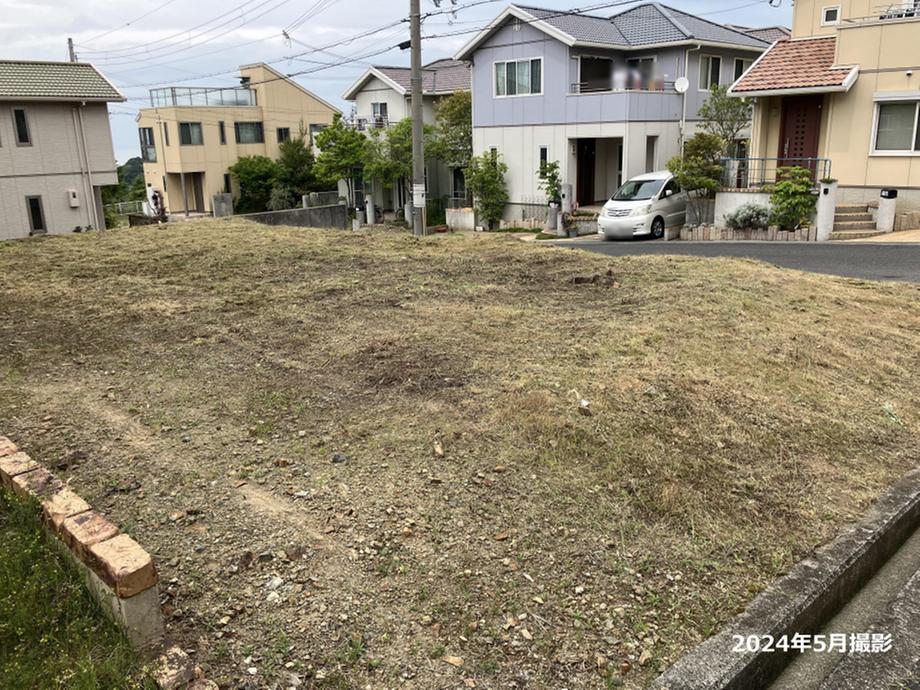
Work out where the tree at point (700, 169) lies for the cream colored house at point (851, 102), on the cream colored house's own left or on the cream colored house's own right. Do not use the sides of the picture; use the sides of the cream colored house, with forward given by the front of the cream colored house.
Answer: on the cream colored house's own right

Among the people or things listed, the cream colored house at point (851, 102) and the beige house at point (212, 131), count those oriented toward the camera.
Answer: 2

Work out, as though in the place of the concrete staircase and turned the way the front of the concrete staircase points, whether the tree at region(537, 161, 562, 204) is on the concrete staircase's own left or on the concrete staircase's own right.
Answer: on the concrete staircase's own right

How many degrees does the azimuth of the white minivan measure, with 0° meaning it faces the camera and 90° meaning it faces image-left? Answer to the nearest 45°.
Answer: approximately 45°

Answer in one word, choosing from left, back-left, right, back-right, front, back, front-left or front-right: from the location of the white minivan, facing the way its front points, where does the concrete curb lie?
front-left

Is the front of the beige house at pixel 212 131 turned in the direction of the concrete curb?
yes

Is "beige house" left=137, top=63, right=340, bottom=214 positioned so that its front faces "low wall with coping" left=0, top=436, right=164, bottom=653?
yes
